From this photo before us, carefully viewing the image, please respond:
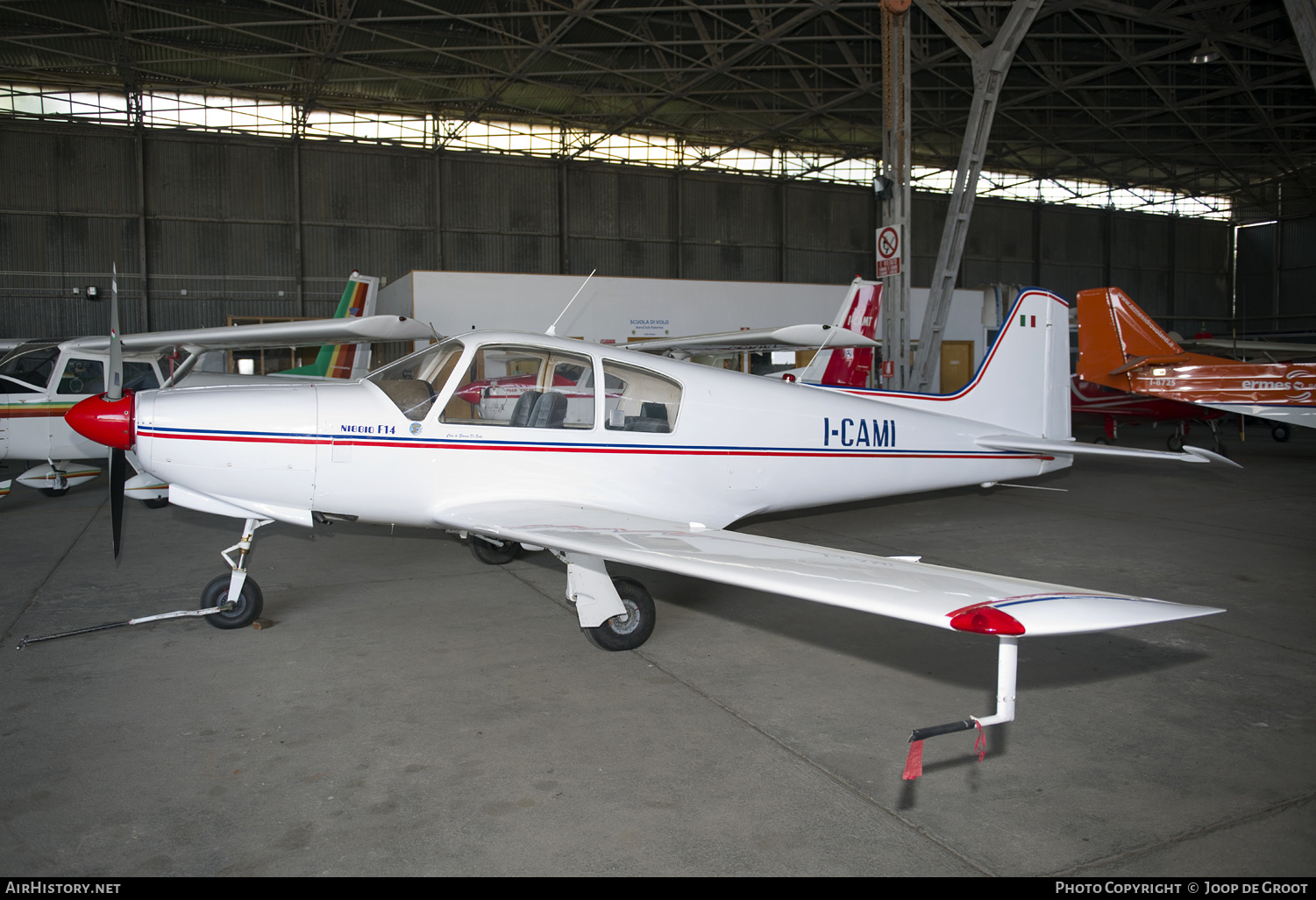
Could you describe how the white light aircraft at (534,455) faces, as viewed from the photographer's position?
facing the viewer and to the left of the viewer

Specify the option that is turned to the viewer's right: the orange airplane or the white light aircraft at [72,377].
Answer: the orange airplane

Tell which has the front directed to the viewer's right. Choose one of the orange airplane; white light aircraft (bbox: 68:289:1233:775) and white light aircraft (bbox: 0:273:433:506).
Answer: the orange airplane

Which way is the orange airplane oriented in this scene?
to the viewer's right

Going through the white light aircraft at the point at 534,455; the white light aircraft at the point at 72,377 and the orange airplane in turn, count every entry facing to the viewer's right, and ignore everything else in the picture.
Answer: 1

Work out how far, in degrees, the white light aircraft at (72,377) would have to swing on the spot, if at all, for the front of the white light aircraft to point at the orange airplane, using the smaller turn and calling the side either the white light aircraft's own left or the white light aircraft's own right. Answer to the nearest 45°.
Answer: approximately 135° to the white light aircraft's own left

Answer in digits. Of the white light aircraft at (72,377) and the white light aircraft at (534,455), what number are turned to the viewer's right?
0

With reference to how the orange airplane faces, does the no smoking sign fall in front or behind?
behind

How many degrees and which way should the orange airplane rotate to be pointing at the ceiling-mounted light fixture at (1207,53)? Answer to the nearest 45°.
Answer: approximately 90° to its left

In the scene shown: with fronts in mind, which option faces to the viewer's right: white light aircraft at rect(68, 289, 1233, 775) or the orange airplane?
the orange airplane

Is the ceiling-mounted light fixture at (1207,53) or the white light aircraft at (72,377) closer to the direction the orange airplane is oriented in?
the ceiling-mounted light fixture
